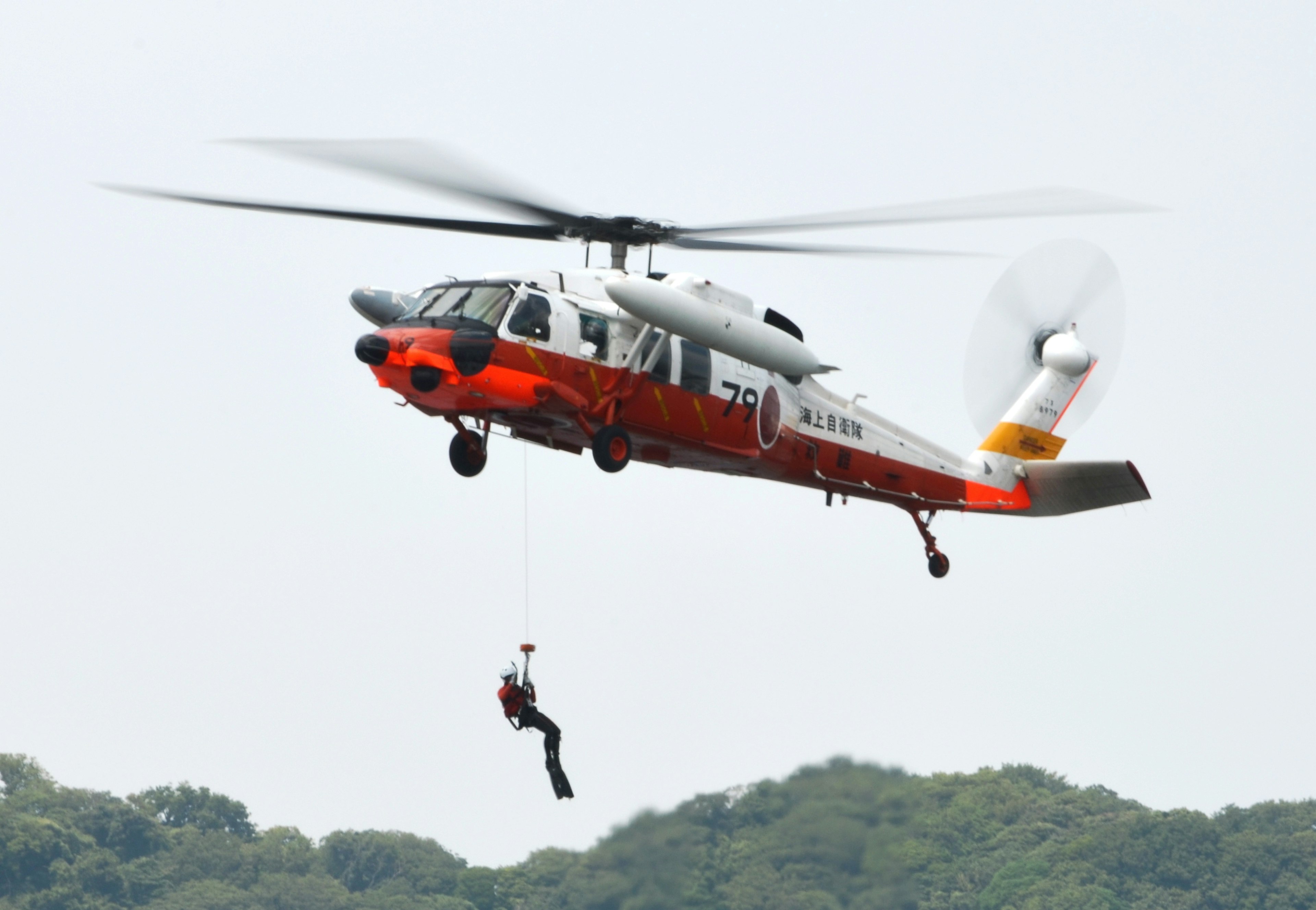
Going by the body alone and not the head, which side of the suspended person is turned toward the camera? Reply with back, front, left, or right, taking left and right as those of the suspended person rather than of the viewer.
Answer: right
